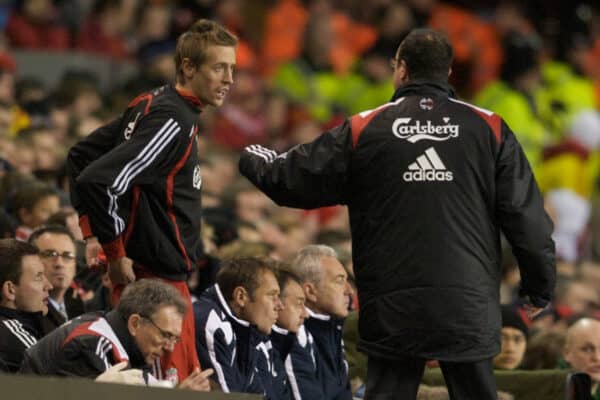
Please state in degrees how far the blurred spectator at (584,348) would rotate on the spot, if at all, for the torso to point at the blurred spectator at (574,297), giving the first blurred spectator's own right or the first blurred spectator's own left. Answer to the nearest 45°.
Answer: approximately 135° to the first blurred spectator's own left

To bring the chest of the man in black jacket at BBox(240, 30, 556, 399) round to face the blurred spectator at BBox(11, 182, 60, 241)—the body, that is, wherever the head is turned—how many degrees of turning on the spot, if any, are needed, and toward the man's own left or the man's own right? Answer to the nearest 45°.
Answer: approximately 45° to the man's own left

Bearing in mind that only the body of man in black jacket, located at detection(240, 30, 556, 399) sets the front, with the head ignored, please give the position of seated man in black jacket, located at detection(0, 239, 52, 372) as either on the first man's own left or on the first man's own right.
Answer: on the first man's own left

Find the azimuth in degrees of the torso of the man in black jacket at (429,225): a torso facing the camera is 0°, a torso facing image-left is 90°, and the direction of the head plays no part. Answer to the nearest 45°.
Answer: approximately 180°

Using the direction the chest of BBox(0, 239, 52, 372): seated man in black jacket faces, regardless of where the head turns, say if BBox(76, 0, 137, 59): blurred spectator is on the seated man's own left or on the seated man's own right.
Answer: on the seated man's own left

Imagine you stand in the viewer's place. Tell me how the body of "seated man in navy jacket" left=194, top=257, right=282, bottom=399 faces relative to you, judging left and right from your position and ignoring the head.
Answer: facing to the right of the viewer

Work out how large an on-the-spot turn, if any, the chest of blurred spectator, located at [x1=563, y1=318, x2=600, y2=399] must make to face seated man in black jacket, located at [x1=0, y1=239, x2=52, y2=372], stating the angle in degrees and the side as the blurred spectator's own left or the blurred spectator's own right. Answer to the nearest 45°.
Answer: approximately 90° to the blurred spectator's own right

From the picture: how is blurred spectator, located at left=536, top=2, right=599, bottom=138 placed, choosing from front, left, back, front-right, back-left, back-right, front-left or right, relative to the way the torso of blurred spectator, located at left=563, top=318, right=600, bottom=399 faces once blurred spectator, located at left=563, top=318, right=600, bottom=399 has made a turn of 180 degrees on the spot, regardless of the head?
front-right
